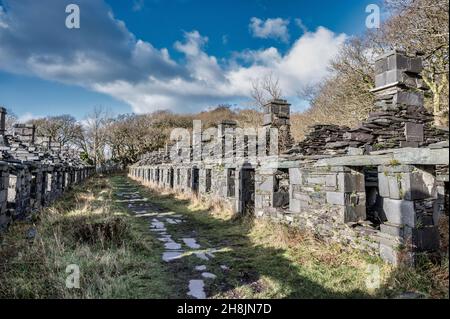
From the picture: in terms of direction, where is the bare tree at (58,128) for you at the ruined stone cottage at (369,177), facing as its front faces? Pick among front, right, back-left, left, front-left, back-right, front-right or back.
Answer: right

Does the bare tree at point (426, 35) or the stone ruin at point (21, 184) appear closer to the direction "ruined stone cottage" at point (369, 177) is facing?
the stone ruin

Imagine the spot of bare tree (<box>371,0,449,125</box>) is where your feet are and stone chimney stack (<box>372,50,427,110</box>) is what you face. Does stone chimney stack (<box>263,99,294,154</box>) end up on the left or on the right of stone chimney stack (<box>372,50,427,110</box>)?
right

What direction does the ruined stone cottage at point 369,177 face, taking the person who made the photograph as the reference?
facing the viewer and to the left of the viewer

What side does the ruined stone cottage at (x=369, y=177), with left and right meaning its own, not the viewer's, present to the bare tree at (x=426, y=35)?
back

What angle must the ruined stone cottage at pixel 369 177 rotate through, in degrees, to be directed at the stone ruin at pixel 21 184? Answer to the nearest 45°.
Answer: approximately 45° to its right
